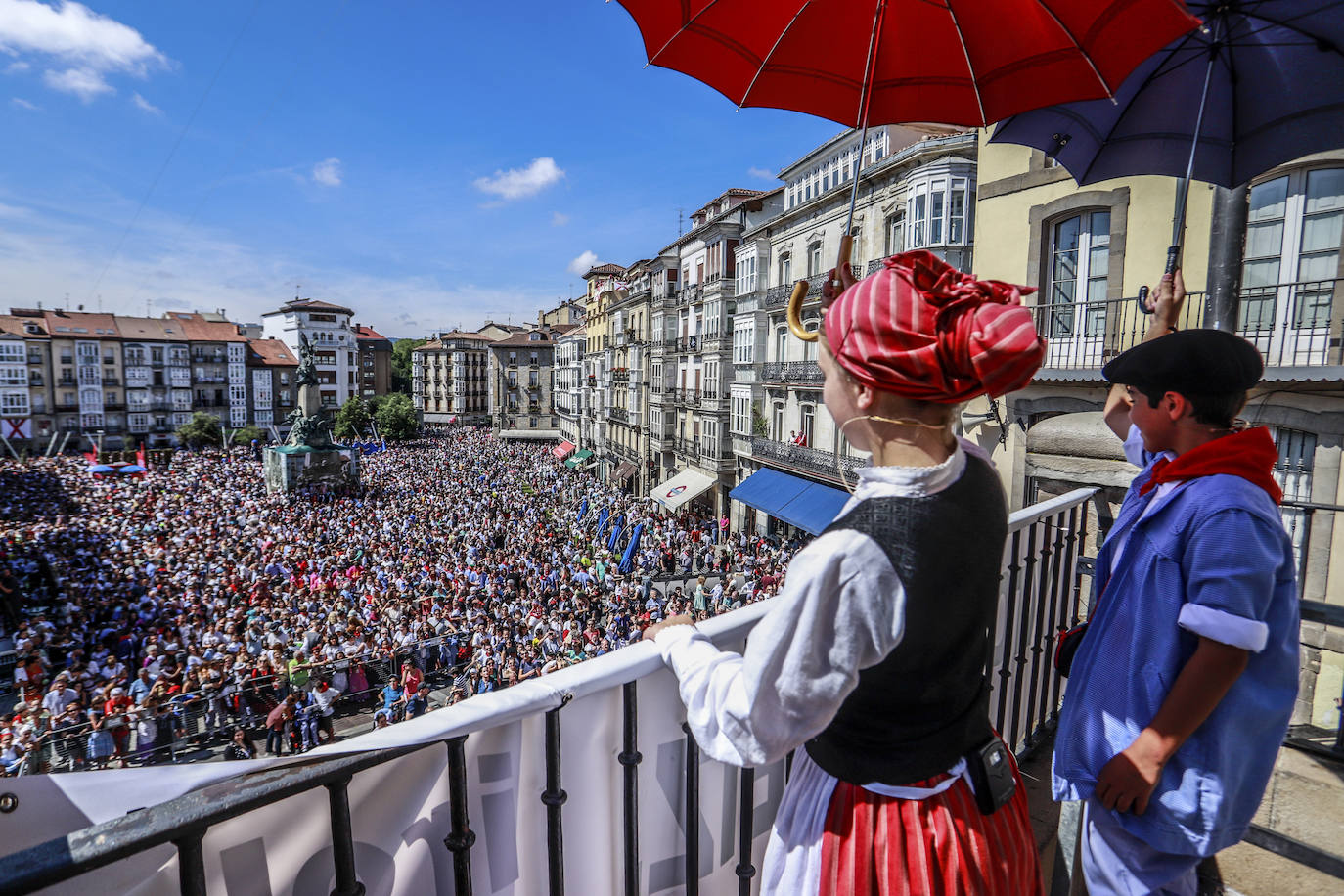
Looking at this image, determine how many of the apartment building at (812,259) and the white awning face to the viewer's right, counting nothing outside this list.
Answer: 0

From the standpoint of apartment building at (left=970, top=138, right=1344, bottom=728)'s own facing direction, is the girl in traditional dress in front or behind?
in front

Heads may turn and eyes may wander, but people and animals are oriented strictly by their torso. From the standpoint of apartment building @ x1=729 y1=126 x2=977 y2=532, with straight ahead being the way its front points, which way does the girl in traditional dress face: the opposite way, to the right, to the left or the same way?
to the right

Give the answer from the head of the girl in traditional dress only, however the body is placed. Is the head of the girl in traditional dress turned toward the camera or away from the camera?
away from the camera

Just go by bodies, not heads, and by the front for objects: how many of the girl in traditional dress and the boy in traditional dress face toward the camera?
0

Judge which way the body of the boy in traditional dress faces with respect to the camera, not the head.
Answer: to the viewer's left

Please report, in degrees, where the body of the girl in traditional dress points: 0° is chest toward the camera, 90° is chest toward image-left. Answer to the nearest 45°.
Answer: approximately 135°

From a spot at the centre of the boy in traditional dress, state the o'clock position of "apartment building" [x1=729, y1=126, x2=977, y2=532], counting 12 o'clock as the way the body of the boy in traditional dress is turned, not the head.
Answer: The apartment building is roughly at 2 o'clock from the boy in traditional dress.

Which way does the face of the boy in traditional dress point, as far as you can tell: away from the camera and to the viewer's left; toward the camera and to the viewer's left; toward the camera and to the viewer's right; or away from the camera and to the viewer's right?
away from the camera and to the viewer's left
